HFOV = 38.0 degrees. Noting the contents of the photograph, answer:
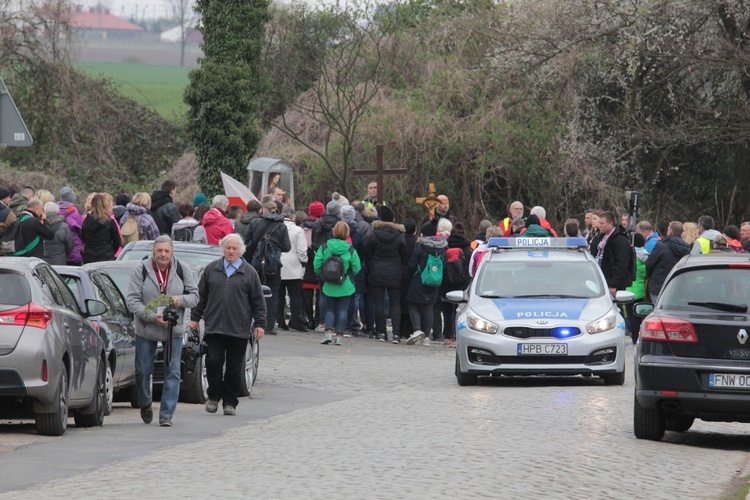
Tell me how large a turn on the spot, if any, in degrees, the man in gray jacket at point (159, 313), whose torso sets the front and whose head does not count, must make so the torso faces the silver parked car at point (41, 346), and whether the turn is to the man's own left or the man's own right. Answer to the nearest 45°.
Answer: approximately 45° to the man's own right

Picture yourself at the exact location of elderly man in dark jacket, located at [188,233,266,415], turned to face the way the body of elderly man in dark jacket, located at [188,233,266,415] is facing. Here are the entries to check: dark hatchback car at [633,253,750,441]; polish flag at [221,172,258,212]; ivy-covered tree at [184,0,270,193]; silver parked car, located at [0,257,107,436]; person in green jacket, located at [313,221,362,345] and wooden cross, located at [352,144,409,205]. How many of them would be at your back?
4

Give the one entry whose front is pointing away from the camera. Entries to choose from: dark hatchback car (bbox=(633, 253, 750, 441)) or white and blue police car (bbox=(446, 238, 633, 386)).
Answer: the dark hatchback car

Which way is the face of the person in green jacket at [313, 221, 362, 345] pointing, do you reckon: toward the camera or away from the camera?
away from the camera

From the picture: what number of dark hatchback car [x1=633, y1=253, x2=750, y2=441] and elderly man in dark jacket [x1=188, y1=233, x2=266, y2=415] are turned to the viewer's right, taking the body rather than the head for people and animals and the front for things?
0

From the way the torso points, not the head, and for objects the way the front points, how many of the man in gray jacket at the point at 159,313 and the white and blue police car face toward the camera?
2

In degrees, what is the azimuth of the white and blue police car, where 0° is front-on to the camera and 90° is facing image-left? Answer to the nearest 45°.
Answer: approximately 0°

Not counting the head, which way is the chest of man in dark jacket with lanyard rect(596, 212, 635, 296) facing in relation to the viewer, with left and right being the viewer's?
facing to the left of the viewer

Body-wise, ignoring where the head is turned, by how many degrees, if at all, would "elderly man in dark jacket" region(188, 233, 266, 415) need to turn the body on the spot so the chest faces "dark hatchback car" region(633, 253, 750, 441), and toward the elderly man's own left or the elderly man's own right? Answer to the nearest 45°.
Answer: approximately 45° to the elderly man's own left

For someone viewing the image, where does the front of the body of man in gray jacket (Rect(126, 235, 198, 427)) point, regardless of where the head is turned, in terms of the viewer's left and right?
facing the viewer
